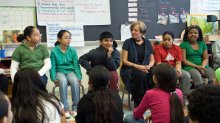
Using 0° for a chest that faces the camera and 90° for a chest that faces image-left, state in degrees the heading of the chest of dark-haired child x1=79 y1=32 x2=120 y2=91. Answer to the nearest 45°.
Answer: approximately 315°

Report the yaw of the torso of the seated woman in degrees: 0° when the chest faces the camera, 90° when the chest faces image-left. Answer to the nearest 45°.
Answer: approximately 0°

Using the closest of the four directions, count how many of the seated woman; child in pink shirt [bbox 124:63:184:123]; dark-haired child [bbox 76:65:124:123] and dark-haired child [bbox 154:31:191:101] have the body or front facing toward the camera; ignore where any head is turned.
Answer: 2

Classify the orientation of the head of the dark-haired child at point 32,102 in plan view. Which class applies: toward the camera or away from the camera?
away from the camera

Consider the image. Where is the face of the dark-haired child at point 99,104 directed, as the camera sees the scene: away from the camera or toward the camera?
away from the camera

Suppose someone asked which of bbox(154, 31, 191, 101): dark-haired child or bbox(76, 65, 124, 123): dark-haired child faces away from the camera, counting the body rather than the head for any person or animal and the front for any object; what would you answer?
bbox(76, 65, 124, 123): dark-haired child

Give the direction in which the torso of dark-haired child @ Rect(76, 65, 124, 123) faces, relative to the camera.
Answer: away from the camera

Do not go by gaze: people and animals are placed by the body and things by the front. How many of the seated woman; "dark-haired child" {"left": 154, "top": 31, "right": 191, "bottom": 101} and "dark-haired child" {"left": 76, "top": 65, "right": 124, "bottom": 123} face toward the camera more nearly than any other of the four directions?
2
